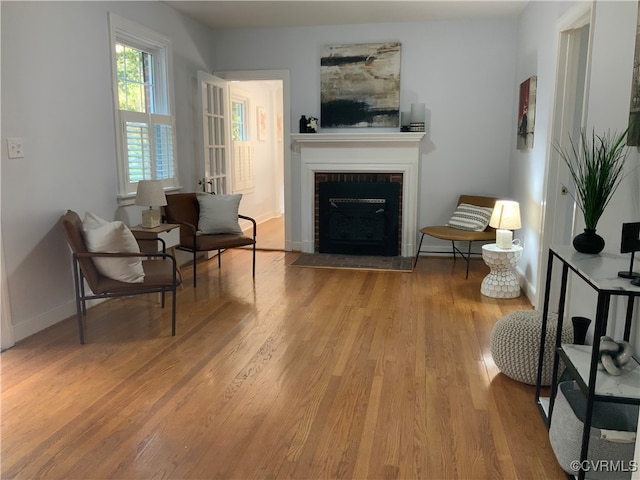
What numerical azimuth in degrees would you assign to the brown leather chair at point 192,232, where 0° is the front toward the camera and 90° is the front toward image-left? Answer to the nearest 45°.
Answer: approximately 315°

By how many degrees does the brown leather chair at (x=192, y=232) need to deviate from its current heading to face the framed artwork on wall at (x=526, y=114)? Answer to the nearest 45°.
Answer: approximately 45° to its left

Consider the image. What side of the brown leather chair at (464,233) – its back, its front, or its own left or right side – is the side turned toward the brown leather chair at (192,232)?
front

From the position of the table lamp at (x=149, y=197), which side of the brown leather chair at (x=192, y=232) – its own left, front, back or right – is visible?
right

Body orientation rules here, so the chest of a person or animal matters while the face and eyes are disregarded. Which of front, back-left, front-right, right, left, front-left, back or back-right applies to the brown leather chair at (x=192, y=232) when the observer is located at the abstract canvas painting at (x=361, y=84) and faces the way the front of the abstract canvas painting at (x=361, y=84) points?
front-right

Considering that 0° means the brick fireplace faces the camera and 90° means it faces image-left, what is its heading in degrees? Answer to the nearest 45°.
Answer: approximately 0°

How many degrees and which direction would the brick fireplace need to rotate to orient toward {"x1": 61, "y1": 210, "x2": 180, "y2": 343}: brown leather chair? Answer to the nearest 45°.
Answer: approximately 45° to its right

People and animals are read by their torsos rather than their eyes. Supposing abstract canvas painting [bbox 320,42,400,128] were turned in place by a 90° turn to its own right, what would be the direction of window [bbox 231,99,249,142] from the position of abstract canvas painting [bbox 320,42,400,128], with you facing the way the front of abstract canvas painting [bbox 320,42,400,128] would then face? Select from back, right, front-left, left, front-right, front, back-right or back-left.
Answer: front-right

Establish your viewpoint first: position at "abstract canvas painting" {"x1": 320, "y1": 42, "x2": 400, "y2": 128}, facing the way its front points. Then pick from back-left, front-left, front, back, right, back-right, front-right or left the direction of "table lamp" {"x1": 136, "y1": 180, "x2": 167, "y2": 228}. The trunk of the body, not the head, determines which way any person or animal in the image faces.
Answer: front-right

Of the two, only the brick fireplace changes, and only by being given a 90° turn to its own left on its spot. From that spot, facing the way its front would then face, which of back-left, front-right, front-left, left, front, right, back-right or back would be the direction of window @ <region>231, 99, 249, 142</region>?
back-left

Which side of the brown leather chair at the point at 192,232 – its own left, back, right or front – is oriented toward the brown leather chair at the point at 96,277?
right

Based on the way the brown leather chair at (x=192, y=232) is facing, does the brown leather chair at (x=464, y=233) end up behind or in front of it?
in front

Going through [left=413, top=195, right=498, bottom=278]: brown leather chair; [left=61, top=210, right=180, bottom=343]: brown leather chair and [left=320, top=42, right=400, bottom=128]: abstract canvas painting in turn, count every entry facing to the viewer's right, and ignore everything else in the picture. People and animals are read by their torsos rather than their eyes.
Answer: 1

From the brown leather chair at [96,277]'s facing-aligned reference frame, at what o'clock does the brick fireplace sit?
The brick fireplace is roughly at 11 o'clock from the brown leather chair.

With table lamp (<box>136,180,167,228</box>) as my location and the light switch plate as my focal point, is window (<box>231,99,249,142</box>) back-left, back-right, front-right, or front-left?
back-right

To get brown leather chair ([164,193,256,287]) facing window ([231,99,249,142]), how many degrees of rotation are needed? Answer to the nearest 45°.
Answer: approximately 135° to its left

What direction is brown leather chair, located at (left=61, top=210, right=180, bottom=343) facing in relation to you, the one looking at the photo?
facing to the right of the viewer
